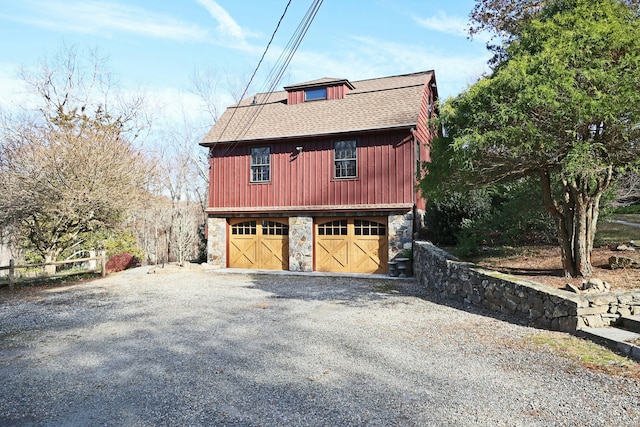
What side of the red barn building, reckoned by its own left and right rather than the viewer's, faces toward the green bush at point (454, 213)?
left

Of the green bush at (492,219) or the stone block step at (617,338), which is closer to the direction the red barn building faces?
the stone block step

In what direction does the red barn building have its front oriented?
toward the camera

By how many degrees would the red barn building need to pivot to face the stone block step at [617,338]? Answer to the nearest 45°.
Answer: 0° — it already faces it

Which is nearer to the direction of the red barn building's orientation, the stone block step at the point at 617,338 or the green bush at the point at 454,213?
the stone block step

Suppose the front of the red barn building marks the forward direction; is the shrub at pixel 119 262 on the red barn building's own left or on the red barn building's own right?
on the red barn building's own right

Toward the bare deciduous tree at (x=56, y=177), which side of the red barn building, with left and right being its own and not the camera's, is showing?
right

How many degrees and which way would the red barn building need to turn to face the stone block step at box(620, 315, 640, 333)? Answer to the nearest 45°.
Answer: approximately 45° to its left

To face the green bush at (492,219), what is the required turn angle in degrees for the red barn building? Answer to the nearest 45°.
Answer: approximately 45° to its left

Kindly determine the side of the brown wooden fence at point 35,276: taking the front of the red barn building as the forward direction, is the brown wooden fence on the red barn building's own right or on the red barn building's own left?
on the red barn building's own right

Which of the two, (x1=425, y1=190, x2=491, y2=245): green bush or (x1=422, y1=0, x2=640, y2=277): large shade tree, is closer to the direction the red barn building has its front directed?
the large shade tree
